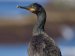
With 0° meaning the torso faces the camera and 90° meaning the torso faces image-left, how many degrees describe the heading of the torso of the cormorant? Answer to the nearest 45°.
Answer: approximately 90°
